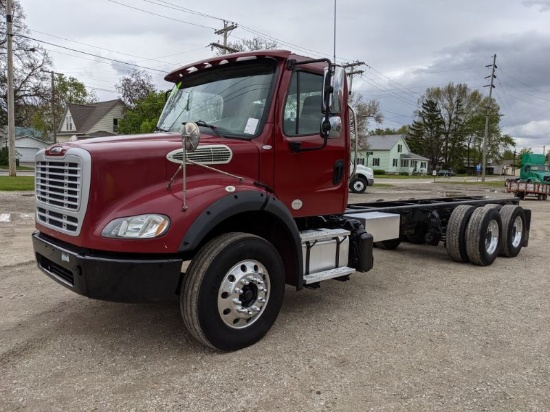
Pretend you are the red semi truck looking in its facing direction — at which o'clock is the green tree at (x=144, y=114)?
The green tree is roughly at 4 o'clock from the red semi truck.

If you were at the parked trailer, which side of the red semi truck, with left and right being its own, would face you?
back

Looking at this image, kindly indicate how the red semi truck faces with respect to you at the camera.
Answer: facing the viewer and to the left of the viewer

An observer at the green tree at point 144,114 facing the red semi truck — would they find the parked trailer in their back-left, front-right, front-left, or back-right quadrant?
front-left

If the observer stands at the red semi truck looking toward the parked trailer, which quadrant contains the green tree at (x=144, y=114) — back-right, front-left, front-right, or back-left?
front-left
